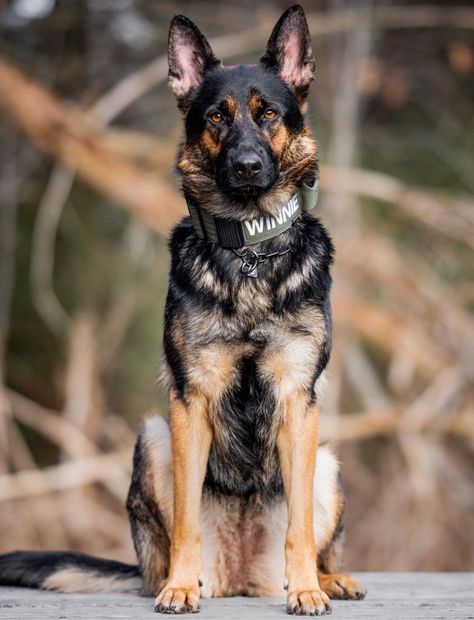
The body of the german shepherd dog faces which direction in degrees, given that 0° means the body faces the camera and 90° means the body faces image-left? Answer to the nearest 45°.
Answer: approximately 0°
